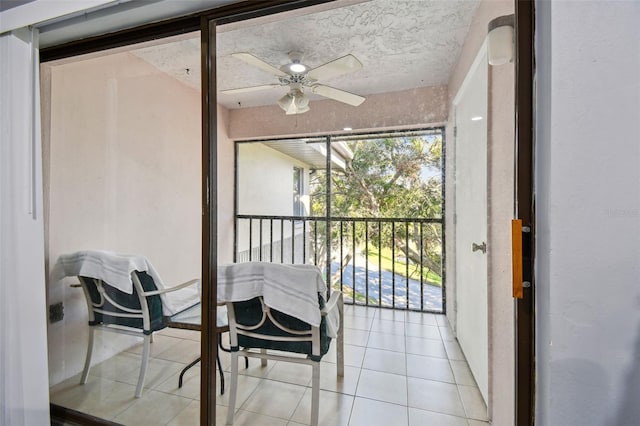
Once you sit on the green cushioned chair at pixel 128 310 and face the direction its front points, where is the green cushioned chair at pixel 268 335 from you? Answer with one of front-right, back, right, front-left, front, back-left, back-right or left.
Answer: right

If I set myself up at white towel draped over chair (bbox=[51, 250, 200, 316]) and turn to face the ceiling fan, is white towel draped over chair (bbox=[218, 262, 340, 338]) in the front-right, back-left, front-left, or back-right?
front-right

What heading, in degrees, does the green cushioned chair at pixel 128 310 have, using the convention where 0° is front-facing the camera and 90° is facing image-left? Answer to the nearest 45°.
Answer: approximately 225°

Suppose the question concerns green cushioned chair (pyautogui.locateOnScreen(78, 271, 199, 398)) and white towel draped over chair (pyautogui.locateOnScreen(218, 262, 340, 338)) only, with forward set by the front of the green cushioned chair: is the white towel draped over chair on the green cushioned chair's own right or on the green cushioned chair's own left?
on the green cushioned chair's own right

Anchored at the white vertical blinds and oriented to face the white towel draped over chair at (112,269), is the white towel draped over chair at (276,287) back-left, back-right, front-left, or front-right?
front-right
